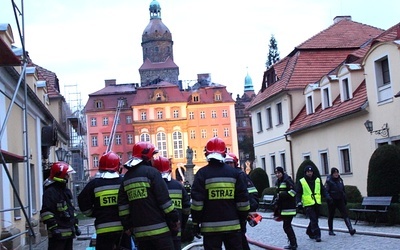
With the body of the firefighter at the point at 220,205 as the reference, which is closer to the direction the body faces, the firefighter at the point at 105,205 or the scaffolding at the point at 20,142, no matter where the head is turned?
the scaffolding

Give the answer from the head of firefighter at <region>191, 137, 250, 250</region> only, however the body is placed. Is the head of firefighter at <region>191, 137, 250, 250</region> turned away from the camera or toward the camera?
away from the camera

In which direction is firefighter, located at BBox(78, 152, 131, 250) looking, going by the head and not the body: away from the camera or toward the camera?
away from the camera

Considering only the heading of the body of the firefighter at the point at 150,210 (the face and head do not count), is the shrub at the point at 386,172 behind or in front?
in front

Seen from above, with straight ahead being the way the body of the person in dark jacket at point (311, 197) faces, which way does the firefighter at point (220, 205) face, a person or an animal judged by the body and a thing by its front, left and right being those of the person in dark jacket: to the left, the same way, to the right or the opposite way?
the opposite way

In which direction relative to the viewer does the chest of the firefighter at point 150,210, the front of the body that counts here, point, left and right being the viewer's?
facing away from the viewer and to the right of the viewer

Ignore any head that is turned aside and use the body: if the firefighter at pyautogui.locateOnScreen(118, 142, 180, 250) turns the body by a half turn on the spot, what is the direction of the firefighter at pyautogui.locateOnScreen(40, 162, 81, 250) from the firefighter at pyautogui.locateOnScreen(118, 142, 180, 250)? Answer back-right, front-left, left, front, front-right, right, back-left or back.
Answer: right

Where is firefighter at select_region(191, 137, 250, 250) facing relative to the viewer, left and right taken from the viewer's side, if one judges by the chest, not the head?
facing away from the viewer

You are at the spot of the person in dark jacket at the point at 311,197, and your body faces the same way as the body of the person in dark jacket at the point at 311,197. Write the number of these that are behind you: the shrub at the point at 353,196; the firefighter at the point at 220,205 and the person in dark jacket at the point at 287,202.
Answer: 1

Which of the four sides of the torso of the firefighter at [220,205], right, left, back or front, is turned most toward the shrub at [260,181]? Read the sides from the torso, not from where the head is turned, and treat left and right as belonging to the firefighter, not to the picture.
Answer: front

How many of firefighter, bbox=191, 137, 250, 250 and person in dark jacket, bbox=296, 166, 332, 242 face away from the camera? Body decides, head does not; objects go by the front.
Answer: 1

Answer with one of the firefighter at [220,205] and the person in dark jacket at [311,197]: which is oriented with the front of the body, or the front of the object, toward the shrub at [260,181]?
the firefighter

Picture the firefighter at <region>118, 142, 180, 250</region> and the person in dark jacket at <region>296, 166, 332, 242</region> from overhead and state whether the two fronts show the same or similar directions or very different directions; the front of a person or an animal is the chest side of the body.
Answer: very different directions
